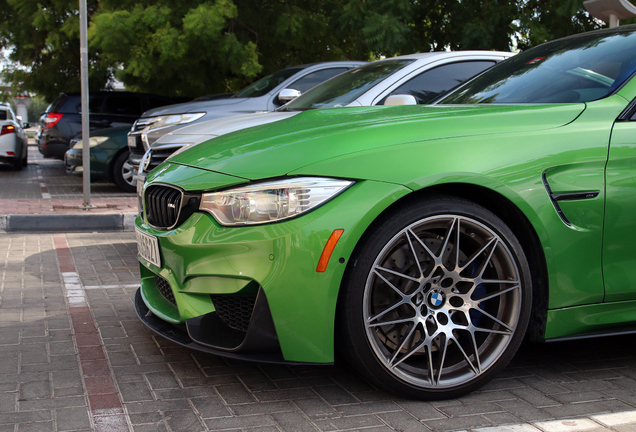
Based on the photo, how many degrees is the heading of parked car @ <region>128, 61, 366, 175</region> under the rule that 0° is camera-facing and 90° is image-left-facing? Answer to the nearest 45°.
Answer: approximately 45°

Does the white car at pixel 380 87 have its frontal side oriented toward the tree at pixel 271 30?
no

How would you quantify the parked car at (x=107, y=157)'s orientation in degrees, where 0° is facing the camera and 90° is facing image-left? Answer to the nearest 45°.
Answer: approximately 45°

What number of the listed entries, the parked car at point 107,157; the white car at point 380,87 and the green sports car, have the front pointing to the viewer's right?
0

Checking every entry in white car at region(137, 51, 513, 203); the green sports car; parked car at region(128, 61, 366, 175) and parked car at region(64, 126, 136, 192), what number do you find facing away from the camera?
0

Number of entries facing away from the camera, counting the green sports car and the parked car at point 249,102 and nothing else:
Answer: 0

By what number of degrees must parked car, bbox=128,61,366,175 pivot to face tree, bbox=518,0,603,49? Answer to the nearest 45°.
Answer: approximately 180°

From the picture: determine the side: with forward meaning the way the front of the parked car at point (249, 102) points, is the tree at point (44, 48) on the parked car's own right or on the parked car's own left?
on the parked car's own right

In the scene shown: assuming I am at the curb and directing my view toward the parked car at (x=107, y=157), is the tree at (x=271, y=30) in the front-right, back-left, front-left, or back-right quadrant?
front-right

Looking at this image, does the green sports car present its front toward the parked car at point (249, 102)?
no

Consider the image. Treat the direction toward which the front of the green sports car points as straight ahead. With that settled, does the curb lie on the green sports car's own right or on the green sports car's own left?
on the green sports car's own right

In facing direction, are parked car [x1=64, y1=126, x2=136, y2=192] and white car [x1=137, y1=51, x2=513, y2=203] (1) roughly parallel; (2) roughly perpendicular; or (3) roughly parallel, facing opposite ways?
roughly parallel

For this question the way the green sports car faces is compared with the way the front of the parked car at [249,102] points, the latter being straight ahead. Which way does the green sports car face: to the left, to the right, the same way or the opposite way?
the same way

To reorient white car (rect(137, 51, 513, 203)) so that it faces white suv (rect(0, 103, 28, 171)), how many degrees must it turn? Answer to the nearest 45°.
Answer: approximately 90° to its right

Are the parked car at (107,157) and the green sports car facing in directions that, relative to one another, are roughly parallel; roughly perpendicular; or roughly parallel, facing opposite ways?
roughly parallel

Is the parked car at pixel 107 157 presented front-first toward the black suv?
no

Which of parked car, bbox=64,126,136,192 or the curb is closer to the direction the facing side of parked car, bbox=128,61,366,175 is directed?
the curb
